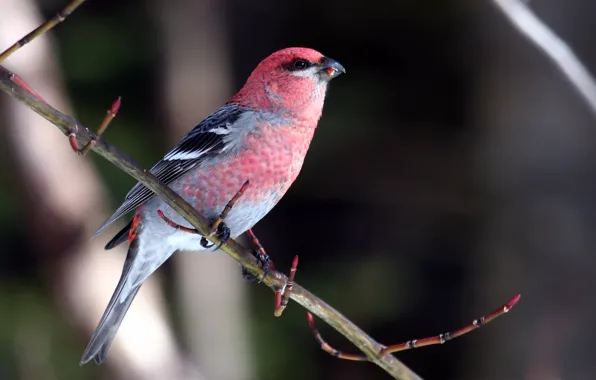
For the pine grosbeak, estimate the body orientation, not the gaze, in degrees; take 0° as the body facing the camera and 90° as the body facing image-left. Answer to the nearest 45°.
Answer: approximately 270°

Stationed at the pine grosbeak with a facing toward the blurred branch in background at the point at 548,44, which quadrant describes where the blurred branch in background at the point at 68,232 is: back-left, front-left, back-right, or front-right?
front-left

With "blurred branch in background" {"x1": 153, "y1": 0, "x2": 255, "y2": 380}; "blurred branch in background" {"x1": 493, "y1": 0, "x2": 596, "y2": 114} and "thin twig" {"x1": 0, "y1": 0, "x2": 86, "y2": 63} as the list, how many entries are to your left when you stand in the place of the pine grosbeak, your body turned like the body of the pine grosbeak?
2

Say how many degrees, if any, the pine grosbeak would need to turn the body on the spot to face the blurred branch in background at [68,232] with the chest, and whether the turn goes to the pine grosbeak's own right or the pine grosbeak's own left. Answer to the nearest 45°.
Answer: approximately 90° to the pine grosbeak's own left

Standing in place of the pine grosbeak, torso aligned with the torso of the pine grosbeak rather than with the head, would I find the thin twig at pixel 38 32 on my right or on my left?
on my right

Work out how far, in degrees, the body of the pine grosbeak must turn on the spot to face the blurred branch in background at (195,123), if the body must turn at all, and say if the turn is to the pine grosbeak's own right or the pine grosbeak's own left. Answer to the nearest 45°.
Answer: approximately 90° to the pine grosbeak's own left
